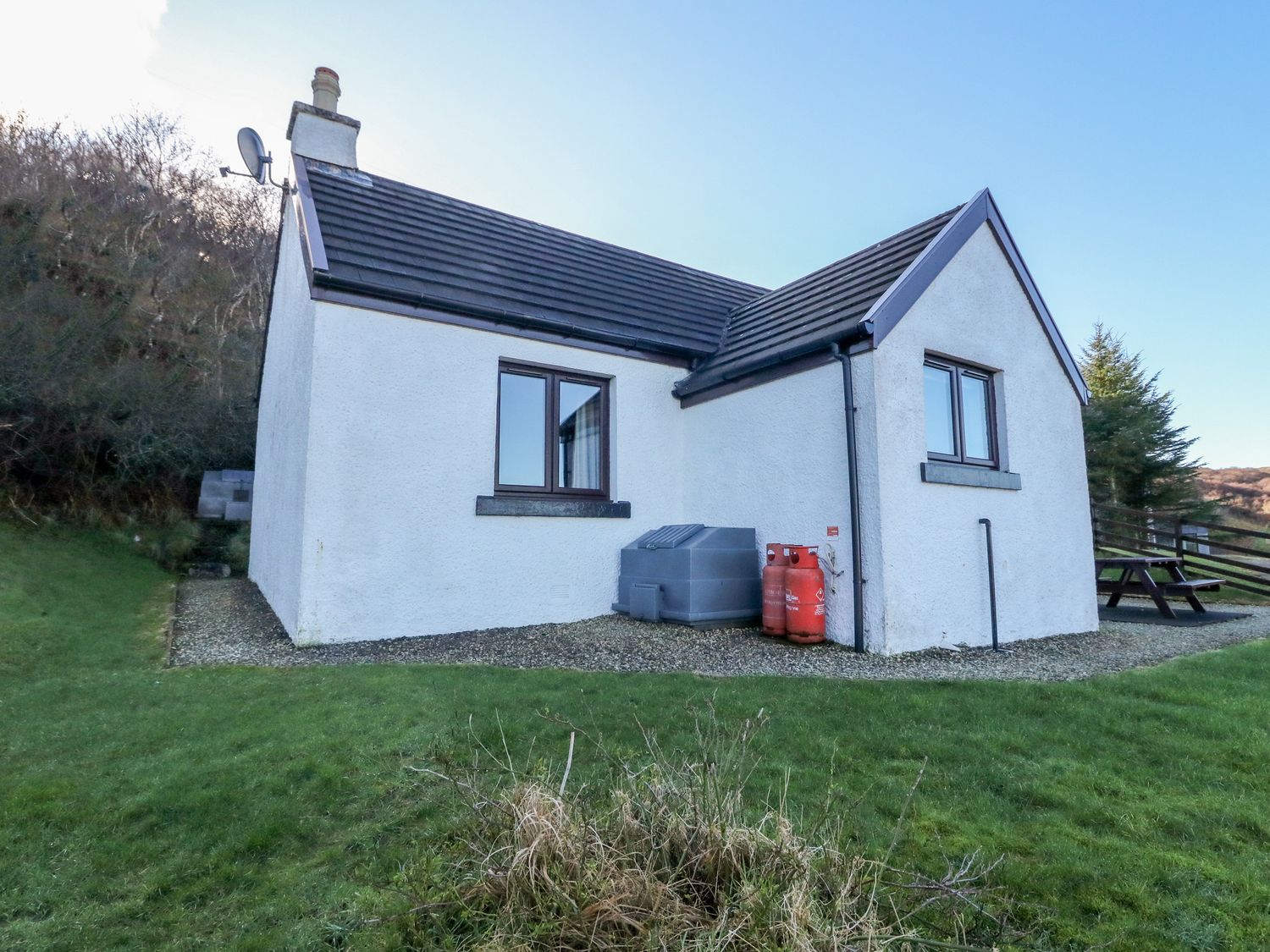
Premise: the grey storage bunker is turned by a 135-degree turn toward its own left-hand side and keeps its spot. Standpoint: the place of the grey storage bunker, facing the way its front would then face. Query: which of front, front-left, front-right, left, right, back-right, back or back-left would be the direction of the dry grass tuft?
right

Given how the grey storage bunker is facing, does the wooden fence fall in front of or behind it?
behind

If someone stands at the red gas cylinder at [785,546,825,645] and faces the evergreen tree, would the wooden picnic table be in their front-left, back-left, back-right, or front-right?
front-right

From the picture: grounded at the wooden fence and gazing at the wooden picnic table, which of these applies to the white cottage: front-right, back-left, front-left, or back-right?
front-right

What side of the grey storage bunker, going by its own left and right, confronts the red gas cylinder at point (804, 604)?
left

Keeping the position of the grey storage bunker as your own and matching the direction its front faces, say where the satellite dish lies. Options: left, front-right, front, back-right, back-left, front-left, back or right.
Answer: front-right

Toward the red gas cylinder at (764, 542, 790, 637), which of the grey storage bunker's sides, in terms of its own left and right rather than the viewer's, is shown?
left

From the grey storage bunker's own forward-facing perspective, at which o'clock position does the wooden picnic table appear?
The wooden picnic table is roughly at 7 o'clock from the grey storage bunker.

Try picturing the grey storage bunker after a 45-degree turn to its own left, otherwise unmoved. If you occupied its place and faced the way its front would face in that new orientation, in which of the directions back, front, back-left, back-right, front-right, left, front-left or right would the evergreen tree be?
back-left

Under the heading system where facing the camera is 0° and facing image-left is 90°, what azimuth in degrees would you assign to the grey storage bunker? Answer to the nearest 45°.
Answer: approximately 45°

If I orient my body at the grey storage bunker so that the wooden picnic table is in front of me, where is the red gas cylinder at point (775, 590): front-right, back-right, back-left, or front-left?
front-right

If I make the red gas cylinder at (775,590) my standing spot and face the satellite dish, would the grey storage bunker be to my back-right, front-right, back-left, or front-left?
front-right
